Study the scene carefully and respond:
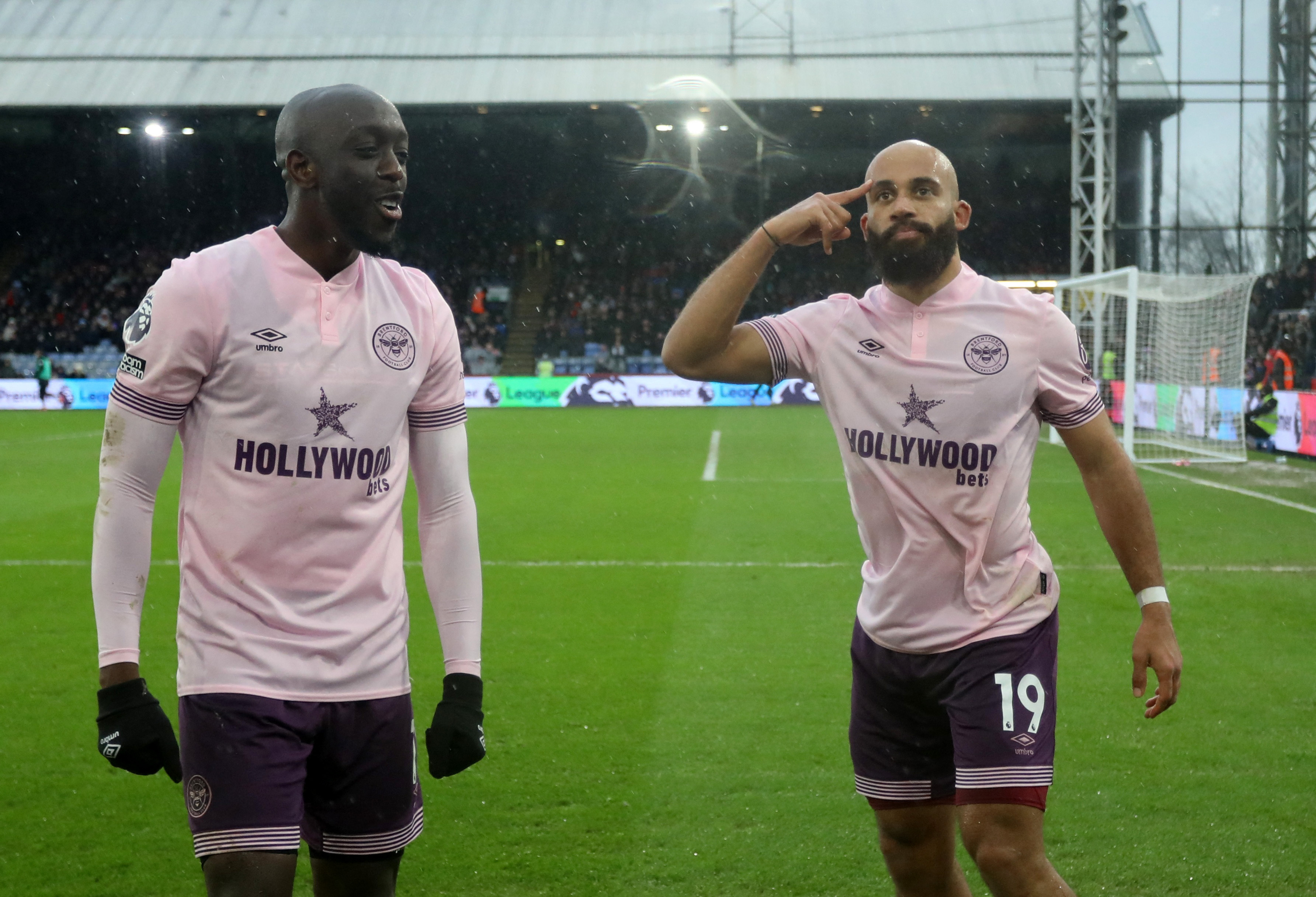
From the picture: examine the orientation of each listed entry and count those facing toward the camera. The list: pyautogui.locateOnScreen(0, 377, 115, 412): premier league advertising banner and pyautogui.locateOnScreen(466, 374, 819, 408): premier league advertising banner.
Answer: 2

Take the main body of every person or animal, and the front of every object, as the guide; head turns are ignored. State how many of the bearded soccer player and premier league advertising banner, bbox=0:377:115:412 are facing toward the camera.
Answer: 2

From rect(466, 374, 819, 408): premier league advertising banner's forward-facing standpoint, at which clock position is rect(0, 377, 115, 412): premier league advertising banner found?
rect(0, 377, 115, 412): premier league advertising banner is roughly at 3 o'clock from rect(466, 374, 819, 408): premier league advertising banner.

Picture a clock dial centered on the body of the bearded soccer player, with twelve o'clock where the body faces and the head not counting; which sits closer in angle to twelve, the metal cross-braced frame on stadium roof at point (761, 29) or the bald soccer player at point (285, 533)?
the bald soccer player

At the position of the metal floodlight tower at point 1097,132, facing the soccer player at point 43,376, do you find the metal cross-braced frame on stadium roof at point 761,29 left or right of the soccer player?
right

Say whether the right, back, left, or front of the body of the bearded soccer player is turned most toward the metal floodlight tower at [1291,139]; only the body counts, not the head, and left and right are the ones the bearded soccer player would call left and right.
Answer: back
